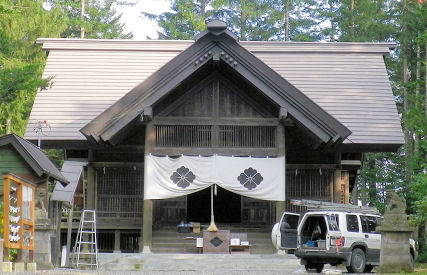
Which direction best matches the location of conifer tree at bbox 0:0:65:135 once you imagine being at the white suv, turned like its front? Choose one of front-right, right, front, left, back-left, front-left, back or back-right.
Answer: left

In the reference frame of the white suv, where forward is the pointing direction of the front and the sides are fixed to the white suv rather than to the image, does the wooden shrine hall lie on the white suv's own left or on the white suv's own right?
on the white suv's own left

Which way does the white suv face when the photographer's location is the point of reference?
facing away from the viewer and to the right of the viewer

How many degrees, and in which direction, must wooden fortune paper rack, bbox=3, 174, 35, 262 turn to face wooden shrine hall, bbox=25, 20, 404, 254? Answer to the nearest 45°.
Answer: approximately 90° to its left

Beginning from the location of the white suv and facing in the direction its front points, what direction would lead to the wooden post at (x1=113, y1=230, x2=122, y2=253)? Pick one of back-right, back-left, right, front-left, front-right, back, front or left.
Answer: left

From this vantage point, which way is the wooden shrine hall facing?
toward the camera

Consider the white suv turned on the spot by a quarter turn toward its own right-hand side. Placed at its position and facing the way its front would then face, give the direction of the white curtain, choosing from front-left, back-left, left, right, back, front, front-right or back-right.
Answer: back

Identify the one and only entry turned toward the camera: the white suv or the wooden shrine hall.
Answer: the wooden shrine hall

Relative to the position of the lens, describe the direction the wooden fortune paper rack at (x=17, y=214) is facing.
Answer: facing the viewer and to the right of the viewer

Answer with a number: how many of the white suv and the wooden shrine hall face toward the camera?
1

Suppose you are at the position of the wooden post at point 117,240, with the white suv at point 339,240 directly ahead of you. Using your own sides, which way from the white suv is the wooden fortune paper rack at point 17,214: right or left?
right
